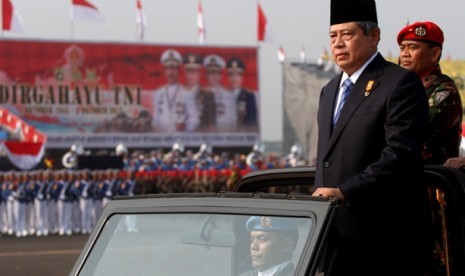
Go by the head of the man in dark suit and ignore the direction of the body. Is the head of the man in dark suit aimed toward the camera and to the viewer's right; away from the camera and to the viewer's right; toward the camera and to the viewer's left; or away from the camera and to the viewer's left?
toward the camera and to the viewer's left

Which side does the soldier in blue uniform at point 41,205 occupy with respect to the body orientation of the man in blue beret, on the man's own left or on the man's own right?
on the man's own right

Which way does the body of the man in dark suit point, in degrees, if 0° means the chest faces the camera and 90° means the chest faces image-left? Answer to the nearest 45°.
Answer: approximately 45°

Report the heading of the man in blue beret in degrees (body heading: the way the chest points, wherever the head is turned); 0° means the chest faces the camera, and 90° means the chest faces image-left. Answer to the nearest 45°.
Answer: approximately 45°

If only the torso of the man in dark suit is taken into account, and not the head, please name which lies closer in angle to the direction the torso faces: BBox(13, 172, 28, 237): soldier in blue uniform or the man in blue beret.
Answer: the man in blue beret

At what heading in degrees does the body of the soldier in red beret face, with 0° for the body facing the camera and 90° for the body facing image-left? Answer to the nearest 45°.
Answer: approximately 45°

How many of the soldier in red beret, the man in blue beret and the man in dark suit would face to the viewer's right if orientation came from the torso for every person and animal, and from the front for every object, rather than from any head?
0

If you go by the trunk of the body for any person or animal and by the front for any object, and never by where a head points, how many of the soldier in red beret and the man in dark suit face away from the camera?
0

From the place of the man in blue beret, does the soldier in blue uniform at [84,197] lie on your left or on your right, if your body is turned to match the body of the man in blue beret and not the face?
on your right

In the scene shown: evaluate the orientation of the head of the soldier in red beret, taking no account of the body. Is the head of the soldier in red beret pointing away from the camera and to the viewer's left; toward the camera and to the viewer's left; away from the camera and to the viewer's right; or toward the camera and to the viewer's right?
toward the camera and to the viewer's left

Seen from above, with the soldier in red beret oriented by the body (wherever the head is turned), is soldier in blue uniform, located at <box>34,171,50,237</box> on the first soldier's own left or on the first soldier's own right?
on the first soldier's own right
